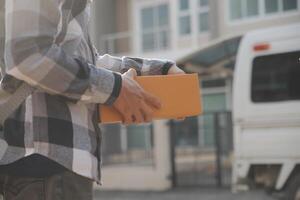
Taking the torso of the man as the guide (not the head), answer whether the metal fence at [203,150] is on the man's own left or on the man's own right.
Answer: on the man's own left

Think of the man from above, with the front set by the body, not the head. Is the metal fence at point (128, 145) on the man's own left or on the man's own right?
on the man's own left

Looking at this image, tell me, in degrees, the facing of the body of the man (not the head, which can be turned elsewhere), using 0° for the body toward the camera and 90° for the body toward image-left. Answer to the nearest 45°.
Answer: approximately 270°
